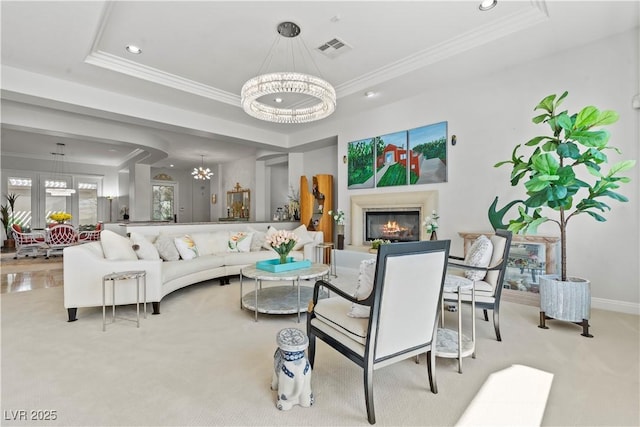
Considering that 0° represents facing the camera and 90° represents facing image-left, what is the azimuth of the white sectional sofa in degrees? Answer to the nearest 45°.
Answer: approximately 315°

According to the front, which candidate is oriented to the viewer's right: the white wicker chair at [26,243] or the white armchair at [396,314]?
the white wicker chair

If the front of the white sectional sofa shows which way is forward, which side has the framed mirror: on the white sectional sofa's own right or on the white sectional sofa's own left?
on the white sectional sofa's own left

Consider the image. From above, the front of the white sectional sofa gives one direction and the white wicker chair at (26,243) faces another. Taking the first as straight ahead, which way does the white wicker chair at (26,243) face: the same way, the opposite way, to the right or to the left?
to the left

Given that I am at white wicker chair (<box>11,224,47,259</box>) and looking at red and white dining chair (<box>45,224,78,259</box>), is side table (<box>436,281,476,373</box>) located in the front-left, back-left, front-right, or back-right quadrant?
front-right

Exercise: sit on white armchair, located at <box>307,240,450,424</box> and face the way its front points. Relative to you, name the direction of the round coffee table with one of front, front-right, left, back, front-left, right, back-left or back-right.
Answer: front

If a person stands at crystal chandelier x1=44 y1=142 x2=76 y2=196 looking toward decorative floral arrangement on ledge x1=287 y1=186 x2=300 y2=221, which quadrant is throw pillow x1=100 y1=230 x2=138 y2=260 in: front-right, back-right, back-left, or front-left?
front-right

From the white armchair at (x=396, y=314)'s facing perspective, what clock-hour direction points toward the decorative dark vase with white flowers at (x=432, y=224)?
The decorative dark vase with white flowers is roughly at 2 o'clock from the white armchair.

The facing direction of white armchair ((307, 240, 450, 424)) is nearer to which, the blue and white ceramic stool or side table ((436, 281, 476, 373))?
the blue and white ceramic stool

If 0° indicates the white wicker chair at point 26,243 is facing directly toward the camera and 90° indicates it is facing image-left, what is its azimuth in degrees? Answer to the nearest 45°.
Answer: approximately 270°

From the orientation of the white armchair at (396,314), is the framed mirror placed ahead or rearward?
ahead

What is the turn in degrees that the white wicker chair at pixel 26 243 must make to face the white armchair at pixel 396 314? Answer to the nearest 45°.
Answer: approximately 90° to its right

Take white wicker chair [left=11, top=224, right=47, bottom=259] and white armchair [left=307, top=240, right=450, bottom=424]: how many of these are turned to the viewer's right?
1

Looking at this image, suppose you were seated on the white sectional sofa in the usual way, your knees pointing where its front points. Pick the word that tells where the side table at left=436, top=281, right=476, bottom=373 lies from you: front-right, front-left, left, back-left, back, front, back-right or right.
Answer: front
